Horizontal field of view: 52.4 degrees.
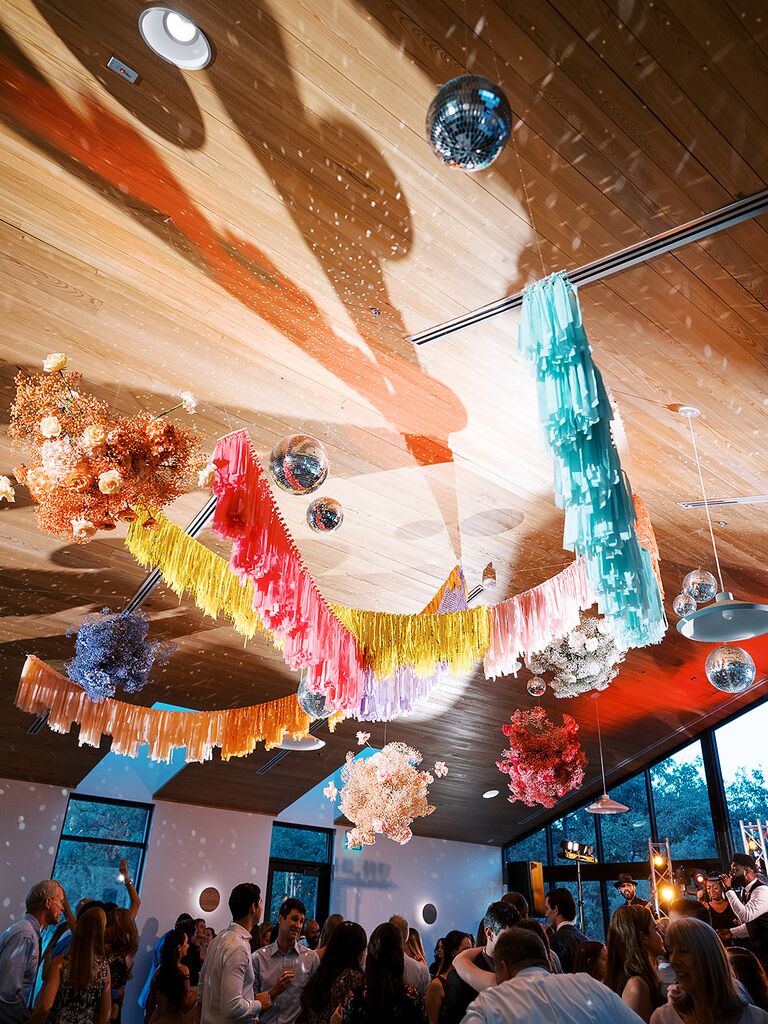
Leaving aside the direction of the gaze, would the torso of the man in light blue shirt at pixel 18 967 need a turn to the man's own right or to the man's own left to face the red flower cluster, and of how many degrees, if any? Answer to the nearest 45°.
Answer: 0° — they already face it

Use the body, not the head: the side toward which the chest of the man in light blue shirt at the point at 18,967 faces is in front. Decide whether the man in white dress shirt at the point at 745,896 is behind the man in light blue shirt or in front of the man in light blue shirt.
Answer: in front

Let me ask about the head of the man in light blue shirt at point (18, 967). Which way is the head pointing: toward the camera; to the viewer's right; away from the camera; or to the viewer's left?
to the viewer's right

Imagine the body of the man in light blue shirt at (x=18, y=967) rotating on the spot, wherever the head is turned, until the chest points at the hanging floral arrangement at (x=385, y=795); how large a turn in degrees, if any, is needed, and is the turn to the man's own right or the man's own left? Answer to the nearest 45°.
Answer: approximately 45° to the man's own left

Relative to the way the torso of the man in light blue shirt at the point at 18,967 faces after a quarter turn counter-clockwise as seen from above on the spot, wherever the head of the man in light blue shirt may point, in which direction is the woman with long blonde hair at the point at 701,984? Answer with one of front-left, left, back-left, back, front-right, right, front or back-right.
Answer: back-right

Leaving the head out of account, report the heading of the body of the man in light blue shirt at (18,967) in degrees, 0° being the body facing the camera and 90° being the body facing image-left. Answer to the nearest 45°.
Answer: approximately 270°

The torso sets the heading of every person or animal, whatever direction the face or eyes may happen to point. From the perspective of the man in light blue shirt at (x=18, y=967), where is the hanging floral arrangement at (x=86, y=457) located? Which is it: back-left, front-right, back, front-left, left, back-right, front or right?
right

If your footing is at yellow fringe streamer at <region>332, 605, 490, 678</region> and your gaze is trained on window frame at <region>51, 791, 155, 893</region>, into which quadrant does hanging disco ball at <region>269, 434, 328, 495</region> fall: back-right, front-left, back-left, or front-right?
back-left

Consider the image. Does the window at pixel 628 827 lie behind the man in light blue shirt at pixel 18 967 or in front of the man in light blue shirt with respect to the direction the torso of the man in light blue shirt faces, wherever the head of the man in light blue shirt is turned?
in front

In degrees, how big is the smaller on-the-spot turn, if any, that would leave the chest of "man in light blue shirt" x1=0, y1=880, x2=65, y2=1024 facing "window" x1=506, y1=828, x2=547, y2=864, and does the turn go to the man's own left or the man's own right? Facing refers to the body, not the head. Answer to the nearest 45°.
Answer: approximately 45° to the man's own left

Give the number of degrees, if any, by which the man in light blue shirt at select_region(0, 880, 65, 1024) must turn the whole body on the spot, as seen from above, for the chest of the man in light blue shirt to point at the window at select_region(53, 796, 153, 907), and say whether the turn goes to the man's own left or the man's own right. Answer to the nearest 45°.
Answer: approximately 90° to the man's own left

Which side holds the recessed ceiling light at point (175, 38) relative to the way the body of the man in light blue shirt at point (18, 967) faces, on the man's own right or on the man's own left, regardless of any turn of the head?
on the man's own right

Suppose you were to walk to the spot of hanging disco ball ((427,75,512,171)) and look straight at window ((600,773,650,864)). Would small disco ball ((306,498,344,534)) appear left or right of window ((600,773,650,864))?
left
